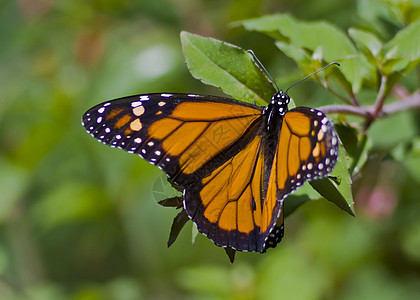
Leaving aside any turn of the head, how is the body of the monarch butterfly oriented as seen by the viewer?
away from the camera
